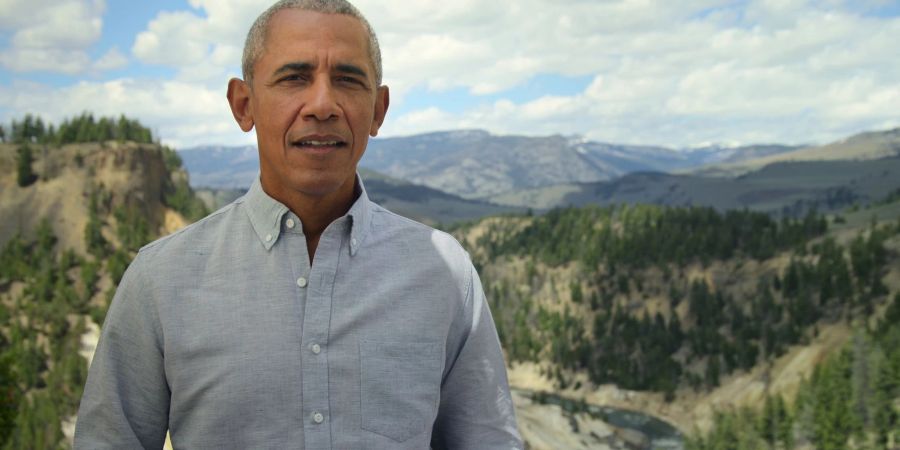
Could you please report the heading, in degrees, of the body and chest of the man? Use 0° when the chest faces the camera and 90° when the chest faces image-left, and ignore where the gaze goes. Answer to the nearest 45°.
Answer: approximately 0°
